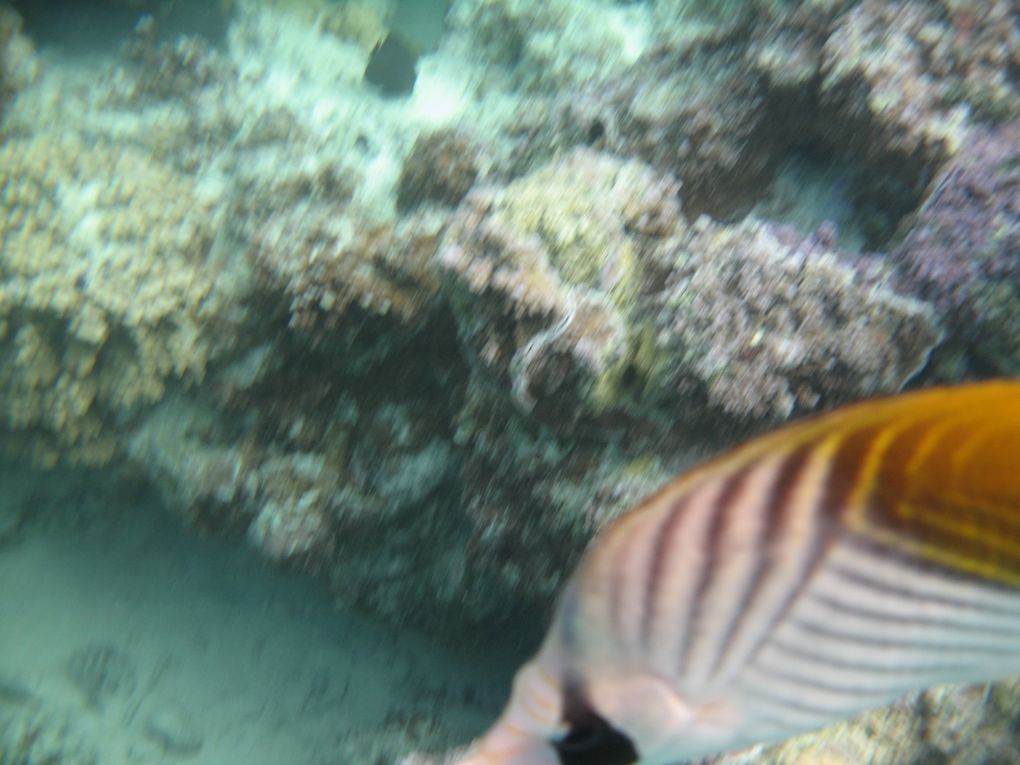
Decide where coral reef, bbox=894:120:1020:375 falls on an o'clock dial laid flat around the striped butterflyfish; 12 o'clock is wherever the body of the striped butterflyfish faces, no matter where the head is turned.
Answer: The coral reef is roughly at 3 o'clock from the striped butterflyfish.

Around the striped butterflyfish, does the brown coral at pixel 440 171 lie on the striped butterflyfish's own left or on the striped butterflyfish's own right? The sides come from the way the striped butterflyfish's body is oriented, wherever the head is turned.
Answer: on the striped butterflyfish's own right

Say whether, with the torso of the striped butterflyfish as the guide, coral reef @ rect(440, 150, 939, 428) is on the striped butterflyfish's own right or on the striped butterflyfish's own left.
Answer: on the striped butterflyfish's own right

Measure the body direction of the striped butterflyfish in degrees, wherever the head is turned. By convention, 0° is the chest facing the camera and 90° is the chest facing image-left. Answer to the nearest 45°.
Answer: approximately 90°

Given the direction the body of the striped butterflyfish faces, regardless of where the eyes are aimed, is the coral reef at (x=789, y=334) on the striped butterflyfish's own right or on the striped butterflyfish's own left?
on the striped butterflyfish's own right
